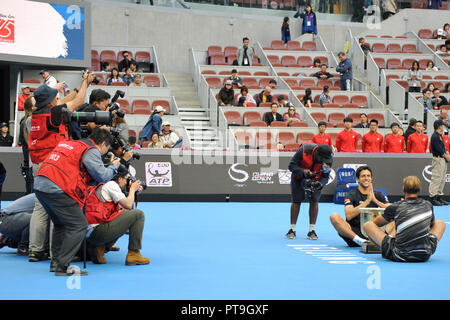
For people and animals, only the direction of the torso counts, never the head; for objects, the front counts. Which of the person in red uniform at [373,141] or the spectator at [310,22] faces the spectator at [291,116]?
the spectator at [310,22]

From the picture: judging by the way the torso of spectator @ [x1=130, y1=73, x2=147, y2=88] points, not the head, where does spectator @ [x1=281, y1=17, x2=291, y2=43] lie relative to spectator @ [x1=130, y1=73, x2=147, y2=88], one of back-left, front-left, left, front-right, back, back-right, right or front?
back-left

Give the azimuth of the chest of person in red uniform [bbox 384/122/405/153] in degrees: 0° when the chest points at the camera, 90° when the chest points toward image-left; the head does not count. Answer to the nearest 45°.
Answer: approximately 0°

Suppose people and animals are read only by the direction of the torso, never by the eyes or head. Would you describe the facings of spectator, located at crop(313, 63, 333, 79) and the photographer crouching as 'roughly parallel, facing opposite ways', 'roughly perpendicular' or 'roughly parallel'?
roughly perpendicular

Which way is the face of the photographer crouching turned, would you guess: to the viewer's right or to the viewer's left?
to the viewer's right

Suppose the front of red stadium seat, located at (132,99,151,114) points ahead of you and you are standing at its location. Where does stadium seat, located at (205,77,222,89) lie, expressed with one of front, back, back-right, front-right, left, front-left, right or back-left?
back-left

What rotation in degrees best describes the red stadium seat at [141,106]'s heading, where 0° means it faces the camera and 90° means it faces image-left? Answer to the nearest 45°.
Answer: approximately 0°

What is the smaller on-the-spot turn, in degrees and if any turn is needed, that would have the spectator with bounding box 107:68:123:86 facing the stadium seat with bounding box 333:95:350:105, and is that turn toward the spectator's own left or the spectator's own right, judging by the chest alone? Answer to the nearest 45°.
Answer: approximately 90° to the spectator's own left

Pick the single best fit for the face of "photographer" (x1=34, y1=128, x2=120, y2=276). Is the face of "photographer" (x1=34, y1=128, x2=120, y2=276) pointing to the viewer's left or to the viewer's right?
to the viewer's right

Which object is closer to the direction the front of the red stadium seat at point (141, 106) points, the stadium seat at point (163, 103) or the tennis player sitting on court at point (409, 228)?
the tennis player sitting on court

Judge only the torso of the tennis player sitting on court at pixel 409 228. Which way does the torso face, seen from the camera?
away from the camera
